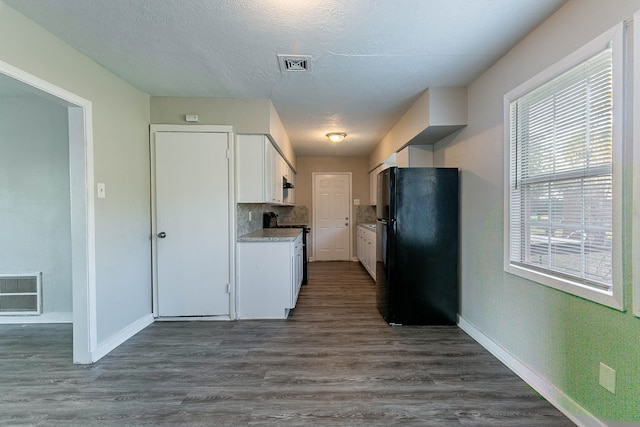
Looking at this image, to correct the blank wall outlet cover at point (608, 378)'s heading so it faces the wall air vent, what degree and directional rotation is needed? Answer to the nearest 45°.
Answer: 0° — it already faces it

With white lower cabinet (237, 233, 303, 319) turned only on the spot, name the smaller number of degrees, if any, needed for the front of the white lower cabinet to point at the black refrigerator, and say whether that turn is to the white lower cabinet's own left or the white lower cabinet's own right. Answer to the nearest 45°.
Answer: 0° — it already faces it

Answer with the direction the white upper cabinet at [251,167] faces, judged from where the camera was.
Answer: facing to the right of the viewer

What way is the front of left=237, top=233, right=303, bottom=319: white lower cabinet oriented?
to the viewer's right

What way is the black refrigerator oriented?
to the viewer's left

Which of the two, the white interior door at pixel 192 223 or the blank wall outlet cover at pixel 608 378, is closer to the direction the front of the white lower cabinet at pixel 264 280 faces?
the blank wall outlet cover

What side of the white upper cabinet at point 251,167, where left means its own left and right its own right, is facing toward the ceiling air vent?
right

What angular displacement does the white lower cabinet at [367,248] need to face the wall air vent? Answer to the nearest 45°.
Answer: approximately 45° to its left

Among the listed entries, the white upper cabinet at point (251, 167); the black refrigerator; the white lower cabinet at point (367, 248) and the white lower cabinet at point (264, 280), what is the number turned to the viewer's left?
2

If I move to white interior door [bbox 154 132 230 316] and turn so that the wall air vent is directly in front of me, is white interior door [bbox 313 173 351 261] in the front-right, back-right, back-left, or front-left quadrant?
back-right

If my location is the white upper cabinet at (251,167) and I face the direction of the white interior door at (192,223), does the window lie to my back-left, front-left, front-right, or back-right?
back-left

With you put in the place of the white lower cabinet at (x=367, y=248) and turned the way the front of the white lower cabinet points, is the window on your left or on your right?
on your left

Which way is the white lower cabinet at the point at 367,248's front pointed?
to the viewer's left

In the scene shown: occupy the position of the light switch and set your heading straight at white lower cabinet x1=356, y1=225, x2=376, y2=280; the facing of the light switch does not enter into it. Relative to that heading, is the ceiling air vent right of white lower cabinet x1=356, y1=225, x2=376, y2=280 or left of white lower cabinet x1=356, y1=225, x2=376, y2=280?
right

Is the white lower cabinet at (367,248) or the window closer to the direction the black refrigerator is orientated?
the white lower cabinet

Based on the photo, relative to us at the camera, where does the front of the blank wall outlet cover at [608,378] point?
facing the viewer and to the left of the viewer

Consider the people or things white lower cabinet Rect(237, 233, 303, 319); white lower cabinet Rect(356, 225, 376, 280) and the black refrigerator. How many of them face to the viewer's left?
2

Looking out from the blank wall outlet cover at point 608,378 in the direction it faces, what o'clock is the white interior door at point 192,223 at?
The white interior door is roughly at 1 o'clock from the blank wall outlet cover.

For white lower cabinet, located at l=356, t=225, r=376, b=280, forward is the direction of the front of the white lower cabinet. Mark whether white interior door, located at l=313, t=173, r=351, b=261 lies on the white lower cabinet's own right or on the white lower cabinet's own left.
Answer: on the white lower cabinet's own right
